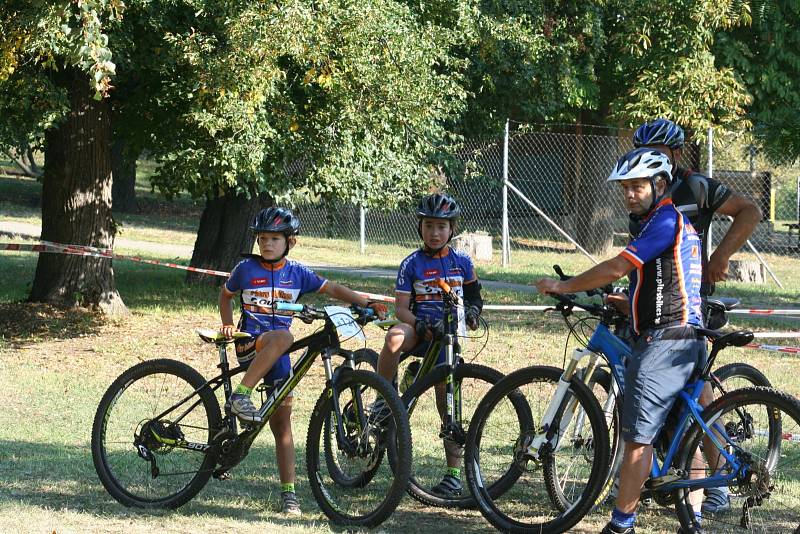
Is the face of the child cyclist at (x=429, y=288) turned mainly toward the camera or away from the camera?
toward the camera

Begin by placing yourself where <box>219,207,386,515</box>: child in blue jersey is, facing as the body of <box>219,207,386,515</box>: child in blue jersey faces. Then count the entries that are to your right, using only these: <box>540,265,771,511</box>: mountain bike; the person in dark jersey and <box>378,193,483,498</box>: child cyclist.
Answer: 0

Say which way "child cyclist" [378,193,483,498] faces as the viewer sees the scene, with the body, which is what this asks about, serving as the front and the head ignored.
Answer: toward the camera

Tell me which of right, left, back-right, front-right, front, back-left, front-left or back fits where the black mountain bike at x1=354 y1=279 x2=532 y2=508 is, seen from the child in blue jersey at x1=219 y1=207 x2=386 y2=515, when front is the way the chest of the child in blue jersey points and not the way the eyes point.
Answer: left

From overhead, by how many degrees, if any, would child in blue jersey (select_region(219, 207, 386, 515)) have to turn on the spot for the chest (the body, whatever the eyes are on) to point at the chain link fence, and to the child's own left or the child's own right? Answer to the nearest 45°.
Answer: approximately 180°

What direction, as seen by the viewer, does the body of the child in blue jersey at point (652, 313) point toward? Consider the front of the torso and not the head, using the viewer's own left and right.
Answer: facing to the left of the viewer

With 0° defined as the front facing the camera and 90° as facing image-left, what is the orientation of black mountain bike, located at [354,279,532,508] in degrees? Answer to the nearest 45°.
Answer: approximately 315°

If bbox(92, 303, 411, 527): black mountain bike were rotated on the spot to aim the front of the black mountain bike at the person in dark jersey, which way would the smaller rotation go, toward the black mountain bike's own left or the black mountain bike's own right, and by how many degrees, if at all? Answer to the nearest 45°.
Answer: approximately 45° to the black mountain bike's own left

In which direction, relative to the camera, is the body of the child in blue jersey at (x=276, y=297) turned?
toward the camera

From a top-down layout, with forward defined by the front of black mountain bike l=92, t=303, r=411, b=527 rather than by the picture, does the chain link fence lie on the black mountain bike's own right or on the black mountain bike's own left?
on the black mountain bike's own left

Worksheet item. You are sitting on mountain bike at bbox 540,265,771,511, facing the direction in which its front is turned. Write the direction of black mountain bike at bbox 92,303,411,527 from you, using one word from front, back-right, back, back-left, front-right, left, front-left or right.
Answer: front-right

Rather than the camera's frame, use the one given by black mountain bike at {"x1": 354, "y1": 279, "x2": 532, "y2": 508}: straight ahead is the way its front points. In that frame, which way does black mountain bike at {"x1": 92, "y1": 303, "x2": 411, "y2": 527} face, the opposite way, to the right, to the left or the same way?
the same way

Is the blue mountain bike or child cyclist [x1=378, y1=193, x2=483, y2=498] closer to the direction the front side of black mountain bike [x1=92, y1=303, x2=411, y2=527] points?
the blue mountain bike

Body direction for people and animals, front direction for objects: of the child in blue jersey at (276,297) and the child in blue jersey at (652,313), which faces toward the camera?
the child in blue jersey at (276,297)

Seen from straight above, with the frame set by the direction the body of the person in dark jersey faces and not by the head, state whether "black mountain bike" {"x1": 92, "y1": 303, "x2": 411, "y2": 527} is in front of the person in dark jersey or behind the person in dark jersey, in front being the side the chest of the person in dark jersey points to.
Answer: in front
